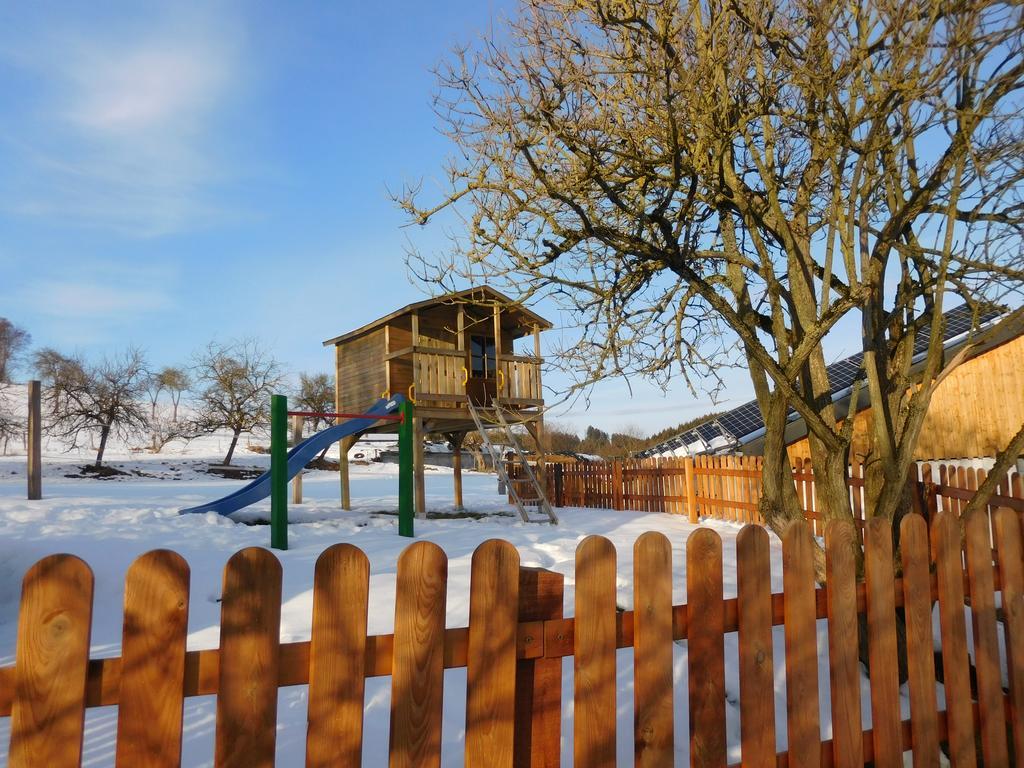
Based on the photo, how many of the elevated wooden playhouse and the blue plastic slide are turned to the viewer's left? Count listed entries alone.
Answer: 1

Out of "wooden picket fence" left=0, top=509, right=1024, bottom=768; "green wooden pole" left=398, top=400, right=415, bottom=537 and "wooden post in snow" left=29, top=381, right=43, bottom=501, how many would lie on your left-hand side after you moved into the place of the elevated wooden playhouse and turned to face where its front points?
0

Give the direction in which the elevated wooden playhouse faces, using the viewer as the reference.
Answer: facing the viewer and to the right of the viewer

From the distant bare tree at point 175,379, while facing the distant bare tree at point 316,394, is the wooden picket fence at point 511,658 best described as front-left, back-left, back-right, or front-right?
front-right

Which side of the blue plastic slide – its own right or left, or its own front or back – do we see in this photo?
left

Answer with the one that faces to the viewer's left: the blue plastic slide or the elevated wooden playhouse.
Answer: the blue plastic slide

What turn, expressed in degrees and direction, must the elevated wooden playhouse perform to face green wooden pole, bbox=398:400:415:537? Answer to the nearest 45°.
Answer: approximately 45° to its right

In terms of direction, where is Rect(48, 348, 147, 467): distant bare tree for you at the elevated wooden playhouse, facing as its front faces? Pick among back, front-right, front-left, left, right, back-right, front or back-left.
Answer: back

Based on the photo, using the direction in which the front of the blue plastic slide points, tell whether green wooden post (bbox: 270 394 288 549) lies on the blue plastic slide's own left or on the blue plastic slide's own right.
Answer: on the blue plastic slide's own left

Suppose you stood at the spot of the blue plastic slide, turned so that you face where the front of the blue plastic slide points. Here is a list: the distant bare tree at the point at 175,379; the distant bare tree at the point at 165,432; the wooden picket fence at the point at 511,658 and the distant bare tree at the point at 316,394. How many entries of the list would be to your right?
3

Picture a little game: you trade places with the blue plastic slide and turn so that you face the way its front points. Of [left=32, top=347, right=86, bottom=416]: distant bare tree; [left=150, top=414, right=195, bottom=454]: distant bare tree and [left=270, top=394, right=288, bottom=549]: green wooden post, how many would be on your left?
1

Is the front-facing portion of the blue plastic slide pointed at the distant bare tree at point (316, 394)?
no

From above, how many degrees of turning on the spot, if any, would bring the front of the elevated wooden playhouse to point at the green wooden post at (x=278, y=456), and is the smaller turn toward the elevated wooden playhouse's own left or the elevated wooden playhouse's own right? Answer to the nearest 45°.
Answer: approximately 45° to the elevated wooden playhouse's own right

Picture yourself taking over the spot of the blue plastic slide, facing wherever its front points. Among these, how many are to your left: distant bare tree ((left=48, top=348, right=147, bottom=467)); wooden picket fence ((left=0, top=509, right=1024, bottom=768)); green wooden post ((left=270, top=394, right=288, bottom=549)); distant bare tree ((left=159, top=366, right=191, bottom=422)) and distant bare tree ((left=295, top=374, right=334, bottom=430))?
2

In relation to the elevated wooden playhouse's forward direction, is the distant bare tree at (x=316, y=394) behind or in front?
behind

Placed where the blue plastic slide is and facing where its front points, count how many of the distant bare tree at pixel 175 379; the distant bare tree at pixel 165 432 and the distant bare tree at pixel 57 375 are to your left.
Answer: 0

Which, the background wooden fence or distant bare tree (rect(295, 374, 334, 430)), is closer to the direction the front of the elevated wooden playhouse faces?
the background wooden fence

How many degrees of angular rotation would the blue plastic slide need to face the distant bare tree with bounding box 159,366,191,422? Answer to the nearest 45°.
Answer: approximately 90° to its right
